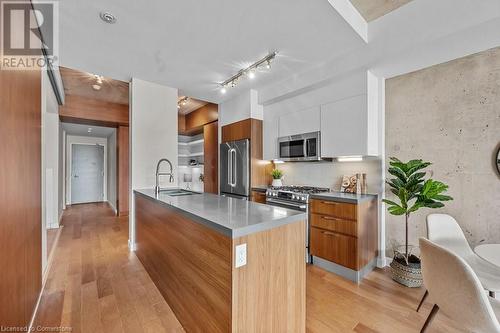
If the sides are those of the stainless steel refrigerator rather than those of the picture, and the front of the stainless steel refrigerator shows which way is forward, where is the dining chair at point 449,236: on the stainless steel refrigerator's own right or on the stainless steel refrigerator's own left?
on the stainless steel refrigerator's own left

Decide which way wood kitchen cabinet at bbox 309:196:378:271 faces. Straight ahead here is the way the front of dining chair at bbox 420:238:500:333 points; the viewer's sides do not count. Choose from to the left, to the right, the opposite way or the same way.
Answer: the opposite way

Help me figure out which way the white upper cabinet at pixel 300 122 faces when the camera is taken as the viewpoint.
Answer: facing the viewer and to the left of the viewer

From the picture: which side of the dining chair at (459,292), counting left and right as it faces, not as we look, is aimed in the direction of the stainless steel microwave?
left

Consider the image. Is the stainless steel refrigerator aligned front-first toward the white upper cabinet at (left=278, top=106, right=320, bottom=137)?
no

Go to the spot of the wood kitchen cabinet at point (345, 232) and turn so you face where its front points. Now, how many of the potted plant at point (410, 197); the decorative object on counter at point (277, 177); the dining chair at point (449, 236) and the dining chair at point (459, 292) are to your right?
1

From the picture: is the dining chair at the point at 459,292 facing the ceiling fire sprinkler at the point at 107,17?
no

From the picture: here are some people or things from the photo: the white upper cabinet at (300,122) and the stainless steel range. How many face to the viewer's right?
0

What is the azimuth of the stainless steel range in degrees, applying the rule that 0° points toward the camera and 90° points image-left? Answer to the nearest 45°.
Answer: approximately 45°

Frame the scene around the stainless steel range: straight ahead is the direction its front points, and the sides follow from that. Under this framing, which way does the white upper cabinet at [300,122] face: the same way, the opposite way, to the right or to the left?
the same way

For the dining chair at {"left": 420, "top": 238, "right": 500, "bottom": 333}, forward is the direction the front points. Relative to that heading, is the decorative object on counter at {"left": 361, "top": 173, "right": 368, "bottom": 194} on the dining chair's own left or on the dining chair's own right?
on the dining chair's own left

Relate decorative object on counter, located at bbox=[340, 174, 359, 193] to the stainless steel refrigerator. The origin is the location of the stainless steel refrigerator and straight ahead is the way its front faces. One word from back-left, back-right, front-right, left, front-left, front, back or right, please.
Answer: left

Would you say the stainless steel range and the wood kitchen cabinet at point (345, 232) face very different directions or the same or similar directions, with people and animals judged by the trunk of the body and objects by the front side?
same or similar directions

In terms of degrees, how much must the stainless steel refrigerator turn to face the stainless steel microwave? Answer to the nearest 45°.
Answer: approximately 90° to its left

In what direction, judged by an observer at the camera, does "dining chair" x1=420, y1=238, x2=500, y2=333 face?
facing away from the viewer and to the right of the viewer

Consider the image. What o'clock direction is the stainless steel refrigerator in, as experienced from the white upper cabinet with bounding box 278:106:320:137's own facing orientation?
The stainless steel refrigerator is roughly at 2 o'clock from the white upper cabinet.
